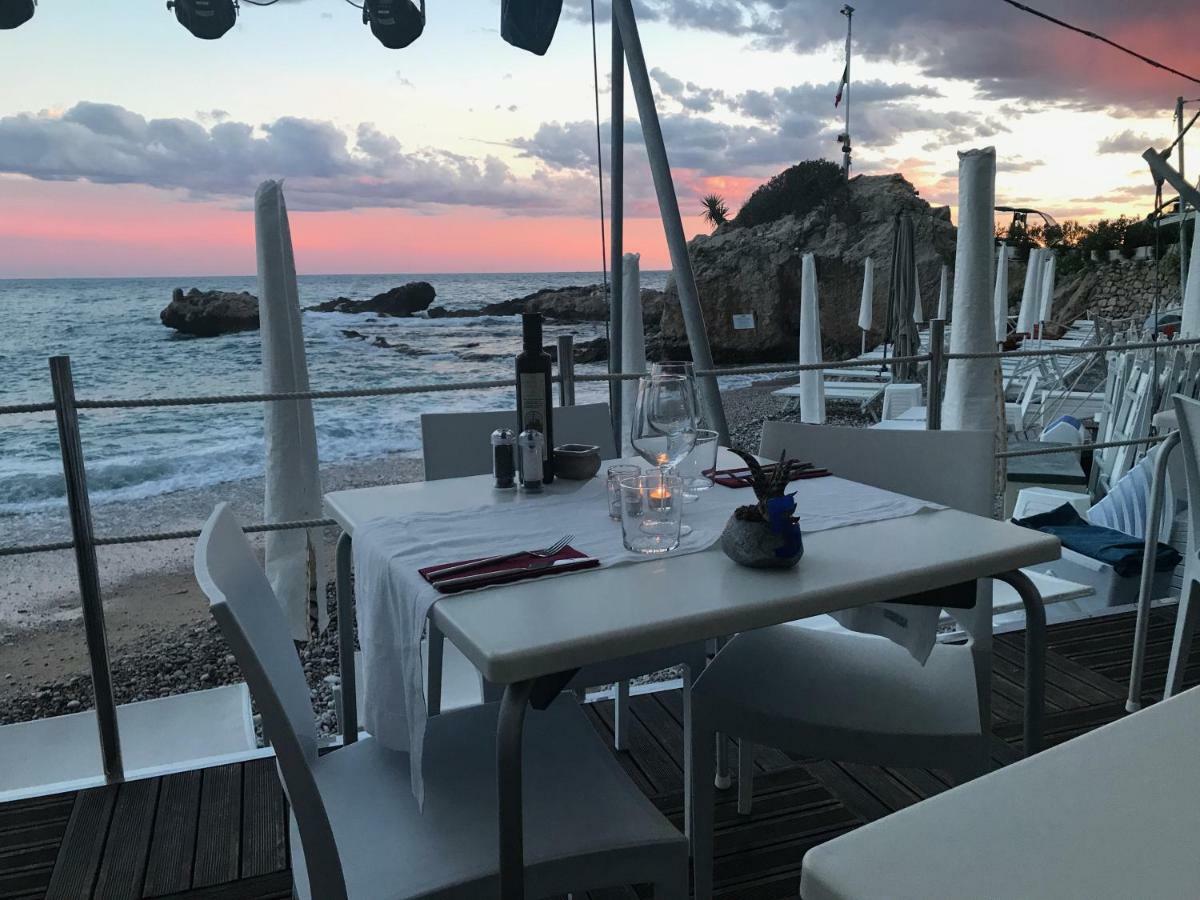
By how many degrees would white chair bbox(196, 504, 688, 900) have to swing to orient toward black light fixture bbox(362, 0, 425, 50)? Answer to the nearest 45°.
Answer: approximately 90° to its left

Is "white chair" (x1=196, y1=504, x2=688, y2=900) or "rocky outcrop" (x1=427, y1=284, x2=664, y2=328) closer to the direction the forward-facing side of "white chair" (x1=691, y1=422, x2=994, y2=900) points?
the white chair

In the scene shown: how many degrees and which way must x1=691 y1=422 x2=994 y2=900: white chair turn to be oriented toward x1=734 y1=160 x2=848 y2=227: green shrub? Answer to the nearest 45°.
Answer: approximately 135° to its right

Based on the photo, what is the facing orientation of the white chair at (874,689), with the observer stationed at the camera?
facing the viewer and to the left of the viewer

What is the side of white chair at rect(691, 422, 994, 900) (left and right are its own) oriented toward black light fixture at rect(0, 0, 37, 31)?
right

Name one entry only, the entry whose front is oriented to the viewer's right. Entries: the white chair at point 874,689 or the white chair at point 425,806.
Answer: the white chair at point 425,806

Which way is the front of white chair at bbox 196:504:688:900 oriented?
to the viewer's right

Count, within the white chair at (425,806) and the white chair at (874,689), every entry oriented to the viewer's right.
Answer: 1

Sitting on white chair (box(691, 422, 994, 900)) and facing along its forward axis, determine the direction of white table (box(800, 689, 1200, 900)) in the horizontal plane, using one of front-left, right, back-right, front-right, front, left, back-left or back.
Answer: front-left

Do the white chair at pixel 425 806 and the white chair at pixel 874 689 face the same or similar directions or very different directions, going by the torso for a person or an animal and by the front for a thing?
very different directions

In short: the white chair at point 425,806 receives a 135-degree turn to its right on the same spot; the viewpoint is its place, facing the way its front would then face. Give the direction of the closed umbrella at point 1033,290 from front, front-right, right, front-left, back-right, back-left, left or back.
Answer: back
